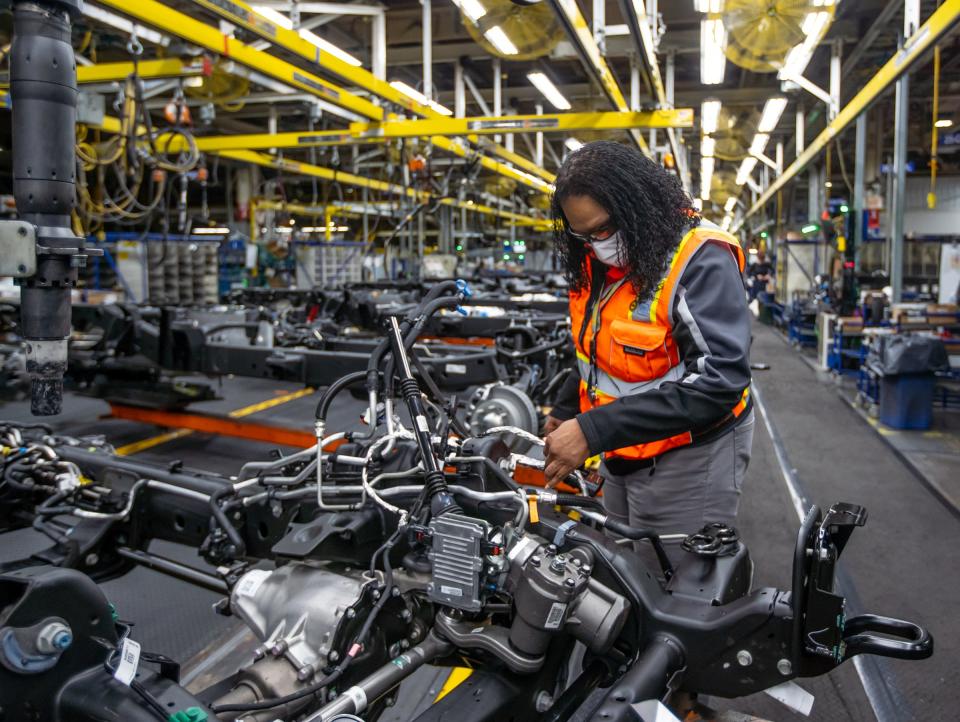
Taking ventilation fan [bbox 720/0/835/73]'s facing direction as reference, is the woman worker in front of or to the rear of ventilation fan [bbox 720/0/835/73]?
in front

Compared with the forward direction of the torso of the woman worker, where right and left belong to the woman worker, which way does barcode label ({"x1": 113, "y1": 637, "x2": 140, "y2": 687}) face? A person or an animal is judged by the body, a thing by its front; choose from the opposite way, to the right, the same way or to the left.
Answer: to the left

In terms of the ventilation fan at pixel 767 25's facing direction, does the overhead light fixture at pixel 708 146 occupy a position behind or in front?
behind

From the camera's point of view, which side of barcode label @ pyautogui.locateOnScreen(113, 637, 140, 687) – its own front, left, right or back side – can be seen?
front

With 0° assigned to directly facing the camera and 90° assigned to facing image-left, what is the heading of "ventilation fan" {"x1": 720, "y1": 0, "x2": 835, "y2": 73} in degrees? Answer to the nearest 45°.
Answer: approximately 0°

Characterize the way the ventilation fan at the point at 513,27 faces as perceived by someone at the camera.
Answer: facing the viewer

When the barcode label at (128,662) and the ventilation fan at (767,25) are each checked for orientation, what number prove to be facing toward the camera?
2

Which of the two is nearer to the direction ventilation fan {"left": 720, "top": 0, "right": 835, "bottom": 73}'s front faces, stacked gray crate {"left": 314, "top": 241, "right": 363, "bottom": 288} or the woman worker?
the woman worker

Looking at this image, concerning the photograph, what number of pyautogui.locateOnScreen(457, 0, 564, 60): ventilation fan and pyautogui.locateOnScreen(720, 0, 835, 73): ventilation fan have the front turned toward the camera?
2

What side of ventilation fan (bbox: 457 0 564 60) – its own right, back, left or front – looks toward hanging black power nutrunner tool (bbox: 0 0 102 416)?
front

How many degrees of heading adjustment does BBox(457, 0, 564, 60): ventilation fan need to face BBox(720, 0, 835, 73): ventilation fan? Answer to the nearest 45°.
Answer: approximately 90° to its left

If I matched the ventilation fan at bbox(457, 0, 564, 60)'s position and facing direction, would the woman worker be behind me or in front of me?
in front

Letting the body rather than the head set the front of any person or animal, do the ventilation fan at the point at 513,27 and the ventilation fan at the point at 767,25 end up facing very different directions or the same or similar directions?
same or similar directions

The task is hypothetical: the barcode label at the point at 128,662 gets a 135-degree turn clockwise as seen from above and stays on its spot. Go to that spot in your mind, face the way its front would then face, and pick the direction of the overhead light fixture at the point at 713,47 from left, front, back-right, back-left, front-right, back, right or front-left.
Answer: right

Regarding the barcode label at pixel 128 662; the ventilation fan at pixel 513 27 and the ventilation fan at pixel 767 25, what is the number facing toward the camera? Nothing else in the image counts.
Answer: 3

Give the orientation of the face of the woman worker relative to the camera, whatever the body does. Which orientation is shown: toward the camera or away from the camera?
toward the camera
